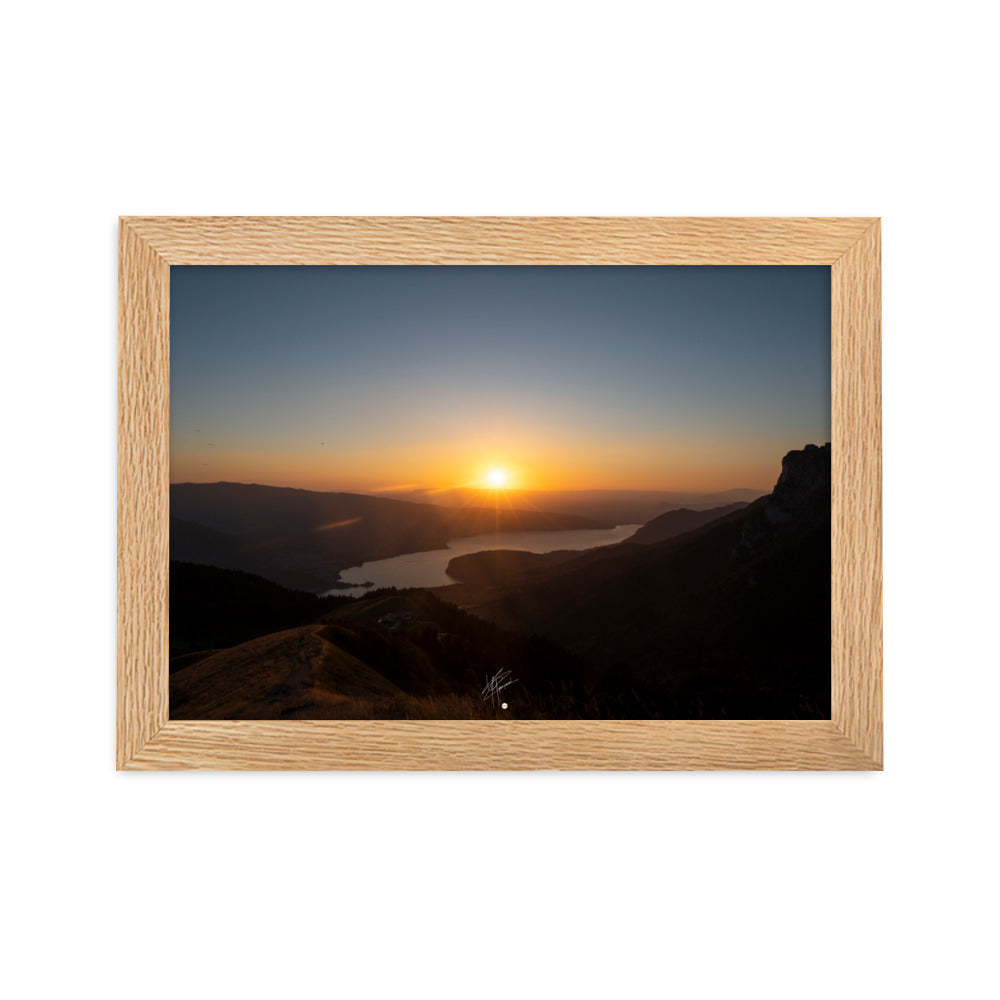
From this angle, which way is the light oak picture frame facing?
toward the camera
